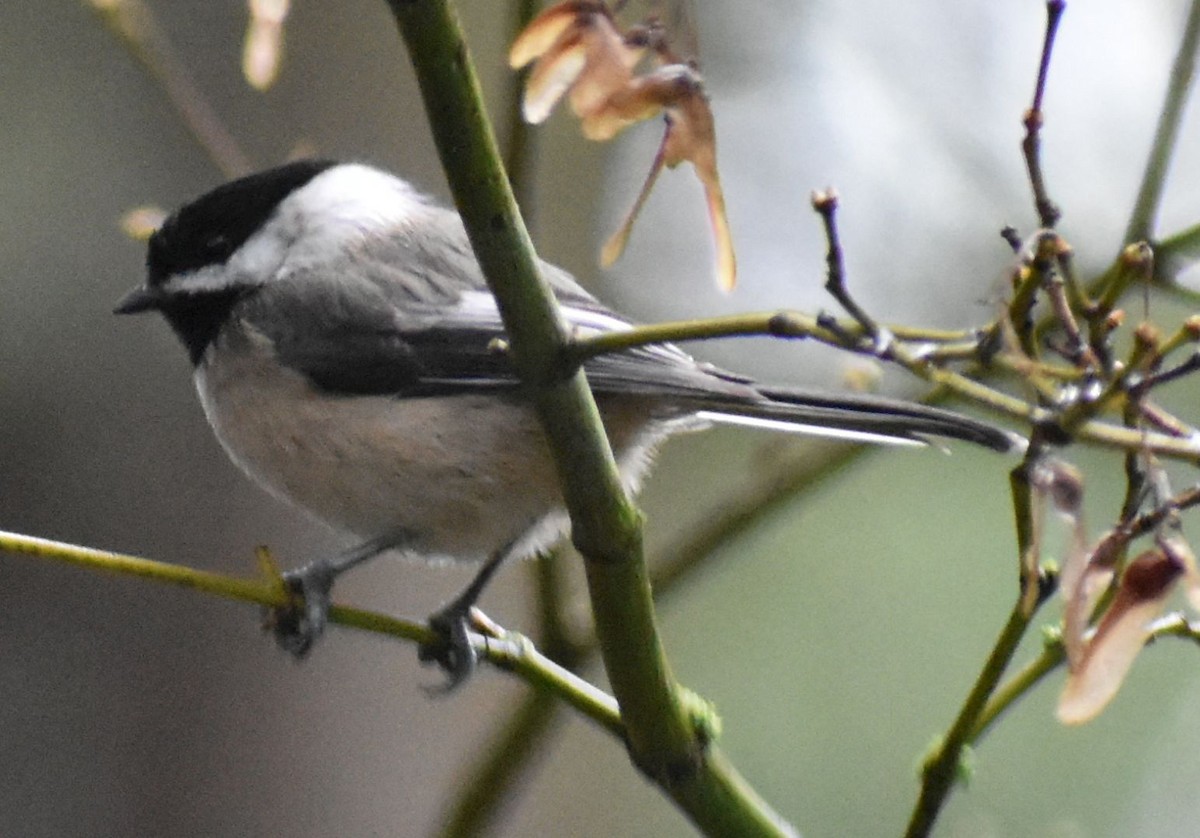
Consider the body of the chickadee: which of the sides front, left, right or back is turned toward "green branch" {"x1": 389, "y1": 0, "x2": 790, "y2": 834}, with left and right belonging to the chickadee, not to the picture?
left

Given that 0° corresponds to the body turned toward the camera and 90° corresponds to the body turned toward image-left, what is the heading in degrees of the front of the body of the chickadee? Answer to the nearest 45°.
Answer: approximately 90°

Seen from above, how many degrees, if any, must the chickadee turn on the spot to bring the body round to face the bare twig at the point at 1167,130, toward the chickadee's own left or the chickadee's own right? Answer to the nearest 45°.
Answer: approximately 180°
